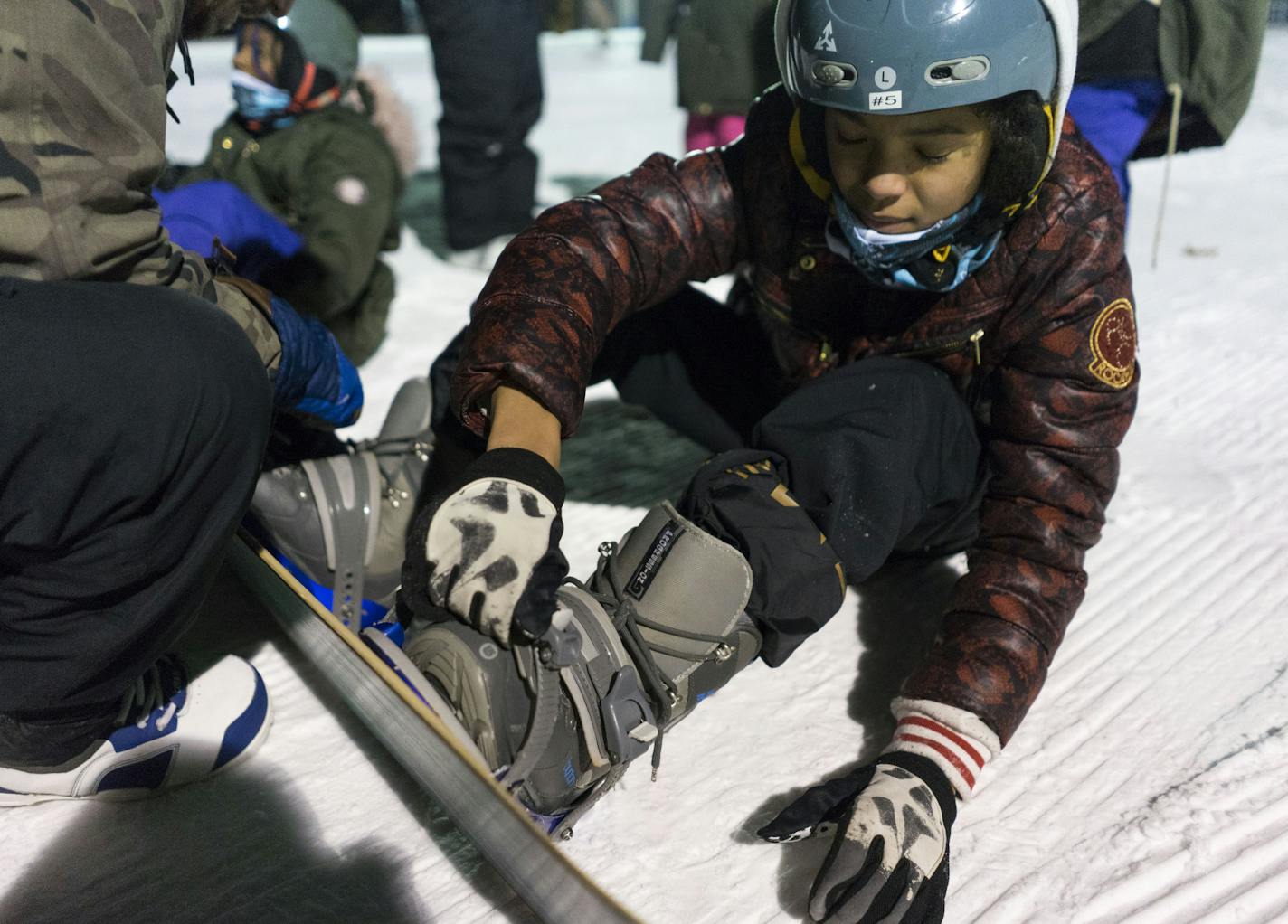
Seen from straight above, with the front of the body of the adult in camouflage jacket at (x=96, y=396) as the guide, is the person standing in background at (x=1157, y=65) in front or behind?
in front

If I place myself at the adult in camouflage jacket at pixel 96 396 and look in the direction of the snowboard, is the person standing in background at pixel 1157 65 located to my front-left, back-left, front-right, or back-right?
front-left

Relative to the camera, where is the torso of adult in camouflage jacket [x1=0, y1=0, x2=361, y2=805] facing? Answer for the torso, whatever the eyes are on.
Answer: to the viewer's right

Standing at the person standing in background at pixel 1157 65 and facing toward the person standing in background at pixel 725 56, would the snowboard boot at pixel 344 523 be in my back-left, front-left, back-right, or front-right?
front-left

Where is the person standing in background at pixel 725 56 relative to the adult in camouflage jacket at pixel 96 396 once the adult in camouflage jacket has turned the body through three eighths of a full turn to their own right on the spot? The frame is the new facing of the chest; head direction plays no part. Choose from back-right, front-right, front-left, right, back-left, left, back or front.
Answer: back
